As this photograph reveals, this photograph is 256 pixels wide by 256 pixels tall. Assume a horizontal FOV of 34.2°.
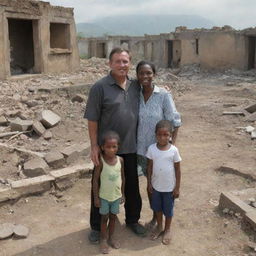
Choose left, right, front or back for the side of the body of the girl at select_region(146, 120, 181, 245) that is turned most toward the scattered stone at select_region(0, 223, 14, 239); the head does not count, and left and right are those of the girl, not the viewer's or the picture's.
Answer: right

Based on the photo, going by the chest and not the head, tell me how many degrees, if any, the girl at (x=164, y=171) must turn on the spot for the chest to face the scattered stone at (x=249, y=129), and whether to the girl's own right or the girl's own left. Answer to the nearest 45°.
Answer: approximately 180°

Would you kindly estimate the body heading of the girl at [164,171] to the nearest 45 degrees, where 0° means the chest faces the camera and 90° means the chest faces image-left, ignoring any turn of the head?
approximately 0°

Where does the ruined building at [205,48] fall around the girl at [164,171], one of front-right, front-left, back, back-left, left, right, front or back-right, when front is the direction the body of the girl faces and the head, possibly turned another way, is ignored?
back

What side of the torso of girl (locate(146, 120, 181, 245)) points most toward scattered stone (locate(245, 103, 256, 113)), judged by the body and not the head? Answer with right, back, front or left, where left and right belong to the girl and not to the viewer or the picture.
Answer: back

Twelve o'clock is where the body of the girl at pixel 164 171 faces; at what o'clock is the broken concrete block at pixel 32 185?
The broken concrete block is roughly at 4 o'clock from the girl.

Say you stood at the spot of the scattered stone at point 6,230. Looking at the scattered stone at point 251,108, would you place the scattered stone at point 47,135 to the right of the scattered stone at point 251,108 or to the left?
left

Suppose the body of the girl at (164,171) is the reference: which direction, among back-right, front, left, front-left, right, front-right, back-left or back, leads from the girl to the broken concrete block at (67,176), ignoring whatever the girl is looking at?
back-right

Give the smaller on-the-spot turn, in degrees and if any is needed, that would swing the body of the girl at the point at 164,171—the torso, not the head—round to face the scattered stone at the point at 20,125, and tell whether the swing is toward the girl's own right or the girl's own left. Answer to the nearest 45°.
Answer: approximately 135° to the girl's own right

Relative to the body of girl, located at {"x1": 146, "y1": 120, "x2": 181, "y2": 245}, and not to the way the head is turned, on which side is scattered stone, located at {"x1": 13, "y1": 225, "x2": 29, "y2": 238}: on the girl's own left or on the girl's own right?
on the girl's own right
